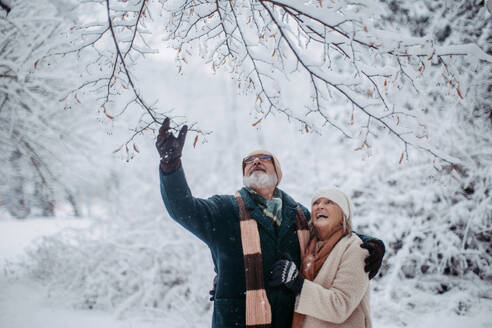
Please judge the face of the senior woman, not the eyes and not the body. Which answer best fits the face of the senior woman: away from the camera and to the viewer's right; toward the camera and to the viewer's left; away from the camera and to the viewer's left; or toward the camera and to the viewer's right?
toward the camera and to the viewer's left

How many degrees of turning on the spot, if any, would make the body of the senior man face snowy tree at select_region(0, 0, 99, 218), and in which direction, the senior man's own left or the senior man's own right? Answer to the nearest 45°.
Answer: approximately 135° to the senior man's own right

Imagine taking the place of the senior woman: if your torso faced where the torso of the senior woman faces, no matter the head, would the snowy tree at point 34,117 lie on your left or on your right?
on your right

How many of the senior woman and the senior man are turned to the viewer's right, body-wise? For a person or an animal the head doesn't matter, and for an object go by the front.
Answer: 0

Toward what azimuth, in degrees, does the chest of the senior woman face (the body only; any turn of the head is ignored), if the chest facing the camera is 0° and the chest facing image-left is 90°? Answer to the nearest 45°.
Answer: approximately 45°
